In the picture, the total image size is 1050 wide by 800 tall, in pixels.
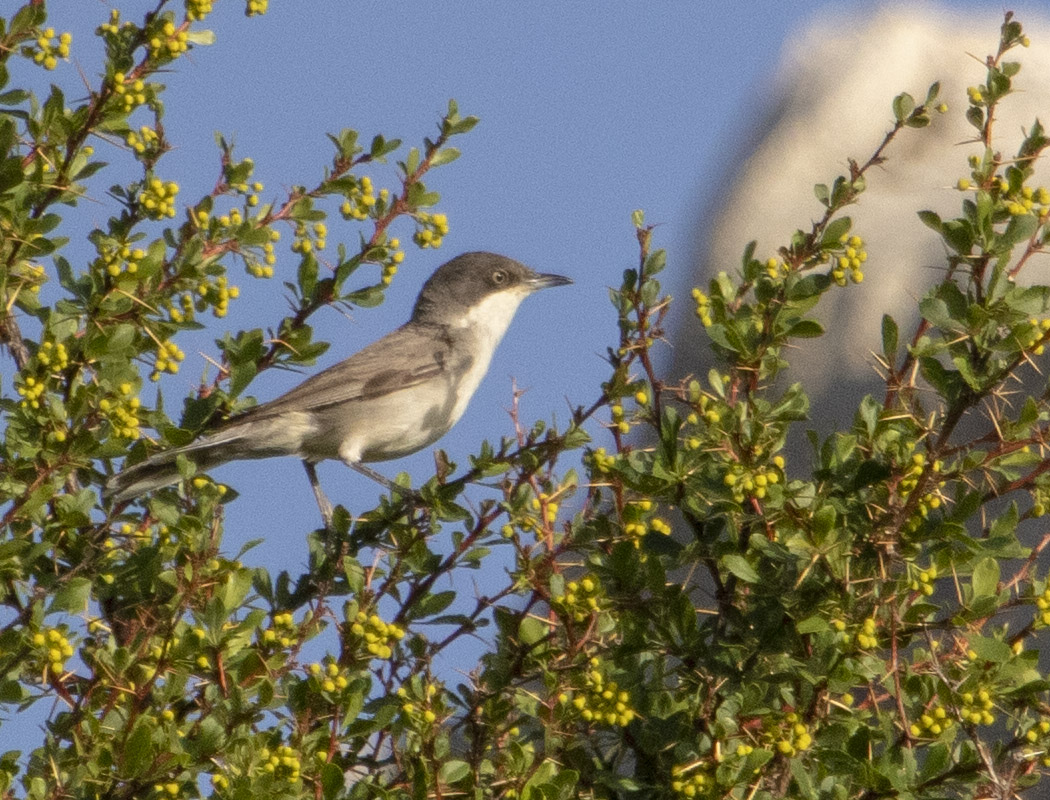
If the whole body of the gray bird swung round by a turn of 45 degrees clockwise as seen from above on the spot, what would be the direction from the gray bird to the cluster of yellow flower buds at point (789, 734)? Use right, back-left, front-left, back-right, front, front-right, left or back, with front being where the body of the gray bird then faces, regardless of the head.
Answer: front-left

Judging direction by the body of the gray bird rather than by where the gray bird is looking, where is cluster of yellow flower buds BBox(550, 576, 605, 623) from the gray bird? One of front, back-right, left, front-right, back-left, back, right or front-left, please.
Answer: front

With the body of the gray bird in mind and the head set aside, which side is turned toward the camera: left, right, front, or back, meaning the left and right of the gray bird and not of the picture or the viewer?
right

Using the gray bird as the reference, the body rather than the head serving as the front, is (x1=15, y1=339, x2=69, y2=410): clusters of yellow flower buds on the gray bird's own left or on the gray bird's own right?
on the gray bird's own right

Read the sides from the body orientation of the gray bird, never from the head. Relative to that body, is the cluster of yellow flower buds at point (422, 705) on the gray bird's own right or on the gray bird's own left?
on the gray bird's own right

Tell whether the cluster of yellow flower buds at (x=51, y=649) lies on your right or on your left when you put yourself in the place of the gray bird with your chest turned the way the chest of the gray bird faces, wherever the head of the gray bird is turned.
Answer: on your right

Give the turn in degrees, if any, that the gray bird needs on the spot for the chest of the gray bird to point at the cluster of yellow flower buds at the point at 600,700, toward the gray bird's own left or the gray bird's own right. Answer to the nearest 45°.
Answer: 0° — it already faces it

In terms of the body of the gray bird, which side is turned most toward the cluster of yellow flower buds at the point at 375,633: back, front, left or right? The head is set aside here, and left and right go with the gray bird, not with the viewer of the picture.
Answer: right
